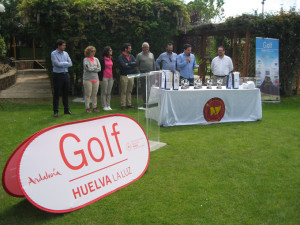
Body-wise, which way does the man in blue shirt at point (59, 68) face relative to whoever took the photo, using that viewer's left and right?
facing the viewer and to the right of the viewer

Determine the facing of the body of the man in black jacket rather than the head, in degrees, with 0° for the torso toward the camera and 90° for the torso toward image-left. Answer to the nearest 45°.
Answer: approximately 315°

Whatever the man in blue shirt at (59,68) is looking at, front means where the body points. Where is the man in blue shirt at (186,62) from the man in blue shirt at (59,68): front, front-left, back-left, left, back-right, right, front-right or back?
front-left

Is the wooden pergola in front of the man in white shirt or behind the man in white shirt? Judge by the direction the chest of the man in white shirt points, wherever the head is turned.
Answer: behind

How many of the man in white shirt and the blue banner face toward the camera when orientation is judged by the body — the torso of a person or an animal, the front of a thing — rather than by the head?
2

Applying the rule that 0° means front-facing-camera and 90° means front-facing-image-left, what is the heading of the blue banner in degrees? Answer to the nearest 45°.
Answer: approximately 0°

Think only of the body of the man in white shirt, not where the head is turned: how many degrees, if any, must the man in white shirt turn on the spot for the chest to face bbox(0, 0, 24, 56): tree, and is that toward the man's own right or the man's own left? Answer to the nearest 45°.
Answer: approximately 135° to the man's own right

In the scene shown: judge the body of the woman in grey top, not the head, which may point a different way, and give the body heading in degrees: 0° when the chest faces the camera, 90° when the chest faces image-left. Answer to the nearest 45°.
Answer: approximately 315°

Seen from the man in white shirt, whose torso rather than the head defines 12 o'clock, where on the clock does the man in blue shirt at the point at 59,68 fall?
The man in blue shirt is roughly at 2 o'clock from the man in white shirt.
